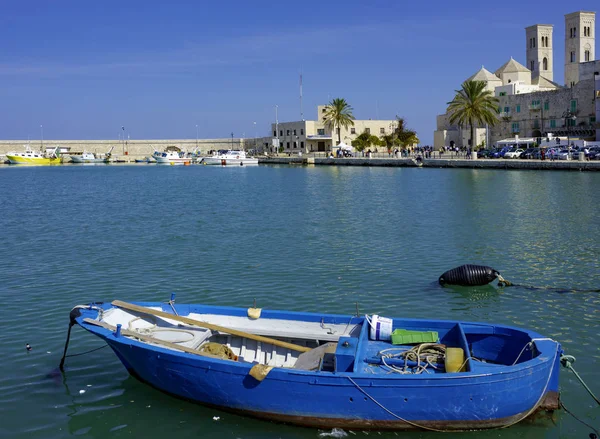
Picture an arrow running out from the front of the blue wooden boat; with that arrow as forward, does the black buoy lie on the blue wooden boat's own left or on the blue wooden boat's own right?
on the blue wooden boat's own right

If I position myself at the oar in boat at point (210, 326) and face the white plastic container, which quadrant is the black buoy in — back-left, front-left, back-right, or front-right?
front-left

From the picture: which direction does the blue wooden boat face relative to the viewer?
to the viewer's left
